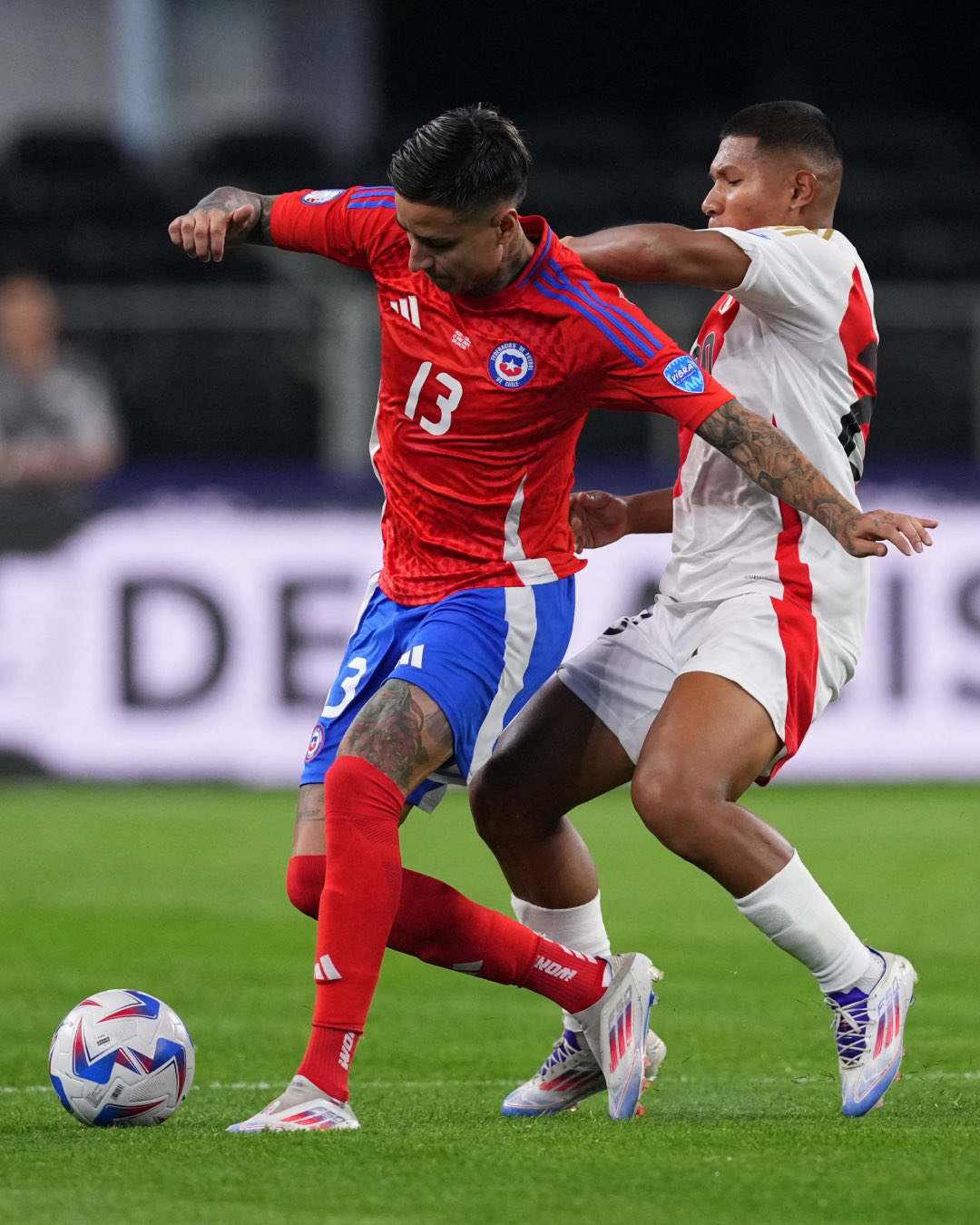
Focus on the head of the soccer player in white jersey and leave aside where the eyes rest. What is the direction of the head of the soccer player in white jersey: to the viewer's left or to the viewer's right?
to the viewer's left

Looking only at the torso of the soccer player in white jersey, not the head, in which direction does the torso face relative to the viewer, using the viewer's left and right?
facing to the left of the viewer

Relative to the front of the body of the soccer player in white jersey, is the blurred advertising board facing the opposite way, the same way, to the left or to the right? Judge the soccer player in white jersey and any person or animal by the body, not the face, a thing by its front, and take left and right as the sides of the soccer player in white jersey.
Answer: to the left

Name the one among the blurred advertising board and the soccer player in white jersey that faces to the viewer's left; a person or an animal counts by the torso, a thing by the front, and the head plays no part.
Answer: the soccer player in white jersey

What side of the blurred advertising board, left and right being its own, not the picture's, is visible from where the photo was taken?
front

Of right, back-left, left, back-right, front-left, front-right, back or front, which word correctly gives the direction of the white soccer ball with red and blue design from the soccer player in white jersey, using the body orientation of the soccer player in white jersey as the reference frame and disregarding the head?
front-left

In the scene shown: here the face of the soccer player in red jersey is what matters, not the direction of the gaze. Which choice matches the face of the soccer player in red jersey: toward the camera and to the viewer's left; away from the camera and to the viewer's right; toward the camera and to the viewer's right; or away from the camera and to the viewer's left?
toward the camera and to the viewer's left

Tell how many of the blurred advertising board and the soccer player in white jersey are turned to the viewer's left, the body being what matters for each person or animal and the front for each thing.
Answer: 1

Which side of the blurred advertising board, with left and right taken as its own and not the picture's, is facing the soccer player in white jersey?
front

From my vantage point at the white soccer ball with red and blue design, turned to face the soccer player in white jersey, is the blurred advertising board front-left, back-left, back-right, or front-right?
front-left
